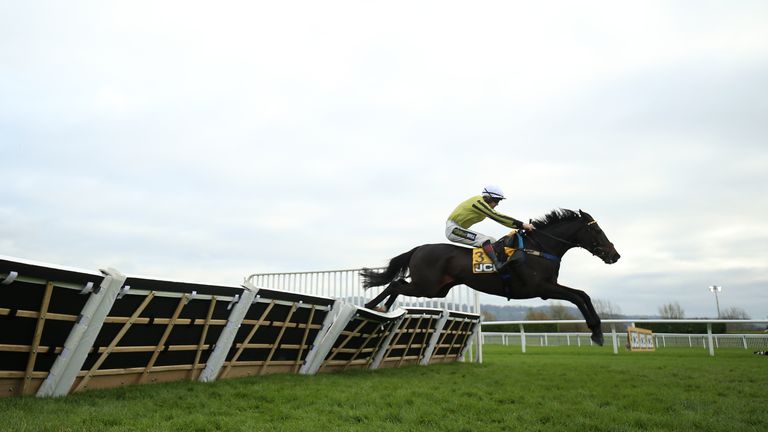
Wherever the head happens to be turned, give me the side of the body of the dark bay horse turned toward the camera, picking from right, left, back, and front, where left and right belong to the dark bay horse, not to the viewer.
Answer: right

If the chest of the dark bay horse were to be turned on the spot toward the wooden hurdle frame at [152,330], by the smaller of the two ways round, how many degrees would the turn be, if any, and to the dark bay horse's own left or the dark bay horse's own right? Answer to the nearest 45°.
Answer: approximately 135° to the dark bay horse's own right

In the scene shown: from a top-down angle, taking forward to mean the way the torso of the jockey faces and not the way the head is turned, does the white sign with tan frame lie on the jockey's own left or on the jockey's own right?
on the jockey's own left

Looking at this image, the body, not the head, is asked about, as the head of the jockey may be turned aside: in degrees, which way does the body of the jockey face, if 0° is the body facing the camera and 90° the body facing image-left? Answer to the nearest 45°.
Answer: approximately 270°

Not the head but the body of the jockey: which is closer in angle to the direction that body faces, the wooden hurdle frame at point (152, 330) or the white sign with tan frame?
the white sign with tan frame

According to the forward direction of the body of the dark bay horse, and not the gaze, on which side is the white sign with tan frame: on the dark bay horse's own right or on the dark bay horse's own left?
on the dark bay horse's own left
